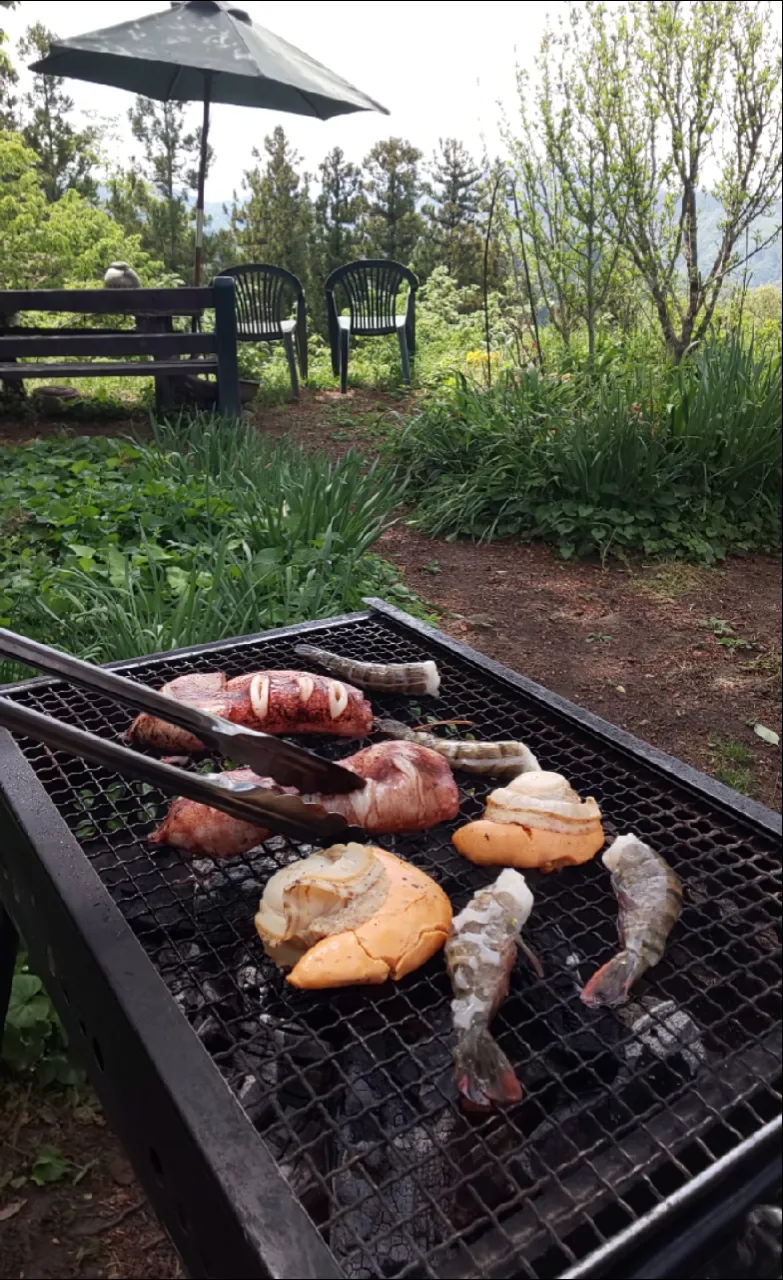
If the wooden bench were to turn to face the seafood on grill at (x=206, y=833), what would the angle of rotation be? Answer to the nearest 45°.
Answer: approximately 180°

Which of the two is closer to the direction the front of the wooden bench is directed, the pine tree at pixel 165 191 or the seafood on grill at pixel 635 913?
the pine tree

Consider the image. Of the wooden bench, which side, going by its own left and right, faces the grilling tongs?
back

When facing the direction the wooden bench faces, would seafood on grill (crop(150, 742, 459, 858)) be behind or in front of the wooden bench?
behind

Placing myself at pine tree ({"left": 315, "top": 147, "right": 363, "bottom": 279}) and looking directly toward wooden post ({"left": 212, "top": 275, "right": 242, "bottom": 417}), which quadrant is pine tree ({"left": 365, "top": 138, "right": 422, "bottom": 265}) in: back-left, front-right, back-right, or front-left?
back-left

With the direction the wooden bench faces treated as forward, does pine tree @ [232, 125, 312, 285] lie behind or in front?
in front

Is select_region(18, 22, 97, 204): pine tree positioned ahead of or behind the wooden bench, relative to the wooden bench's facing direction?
ahead

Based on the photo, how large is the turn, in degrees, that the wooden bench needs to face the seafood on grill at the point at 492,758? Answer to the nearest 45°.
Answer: approximately 180°

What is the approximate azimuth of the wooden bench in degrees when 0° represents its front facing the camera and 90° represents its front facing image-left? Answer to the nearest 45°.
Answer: approximately 180°

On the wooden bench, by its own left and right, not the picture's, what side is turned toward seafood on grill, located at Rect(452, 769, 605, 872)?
back

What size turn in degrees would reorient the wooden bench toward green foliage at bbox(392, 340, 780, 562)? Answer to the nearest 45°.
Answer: approximately 135° to its right

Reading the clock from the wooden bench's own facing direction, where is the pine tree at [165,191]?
The pine tree is roughly at 12 o'clock from the wooden bench.

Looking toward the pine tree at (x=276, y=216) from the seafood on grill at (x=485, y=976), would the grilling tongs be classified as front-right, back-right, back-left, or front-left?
front-left

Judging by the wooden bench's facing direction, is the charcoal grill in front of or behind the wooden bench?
behind

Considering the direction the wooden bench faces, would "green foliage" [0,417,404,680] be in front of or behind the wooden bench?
behind

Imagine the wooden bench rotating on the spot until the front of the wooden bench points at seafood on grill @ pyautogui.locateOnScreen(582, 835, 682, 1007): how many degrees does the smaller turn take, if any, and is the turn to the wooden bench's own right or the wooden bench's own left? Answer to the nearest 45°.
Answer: approximately 180°
